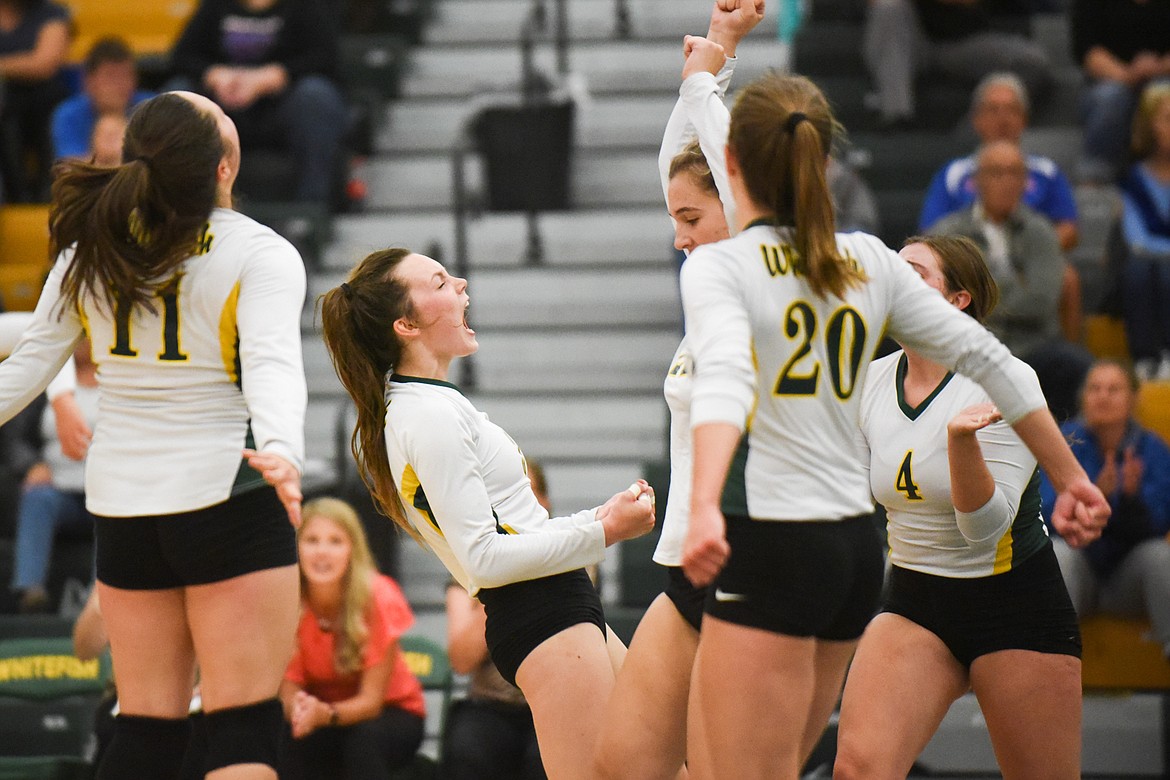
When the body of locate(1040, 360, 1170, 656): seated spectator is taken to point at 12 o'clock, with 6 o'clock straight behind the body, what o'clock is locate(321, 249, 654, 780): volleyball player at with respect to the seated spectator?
The volleyball player is roughly at 1 o'clock from the seated spectator.

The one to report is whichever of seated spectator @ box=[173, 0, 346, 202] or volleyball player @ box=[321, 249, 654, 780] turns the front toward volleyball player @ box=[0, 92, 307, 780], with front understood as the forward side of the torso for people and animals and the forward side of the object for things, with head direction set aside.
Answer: the seated spectator

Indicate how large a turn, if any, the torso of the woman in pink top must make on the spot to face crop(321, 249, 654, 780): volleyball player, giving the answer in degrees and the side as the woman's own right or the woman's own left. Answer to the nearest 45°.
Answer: approximately 45° to the woman's own left

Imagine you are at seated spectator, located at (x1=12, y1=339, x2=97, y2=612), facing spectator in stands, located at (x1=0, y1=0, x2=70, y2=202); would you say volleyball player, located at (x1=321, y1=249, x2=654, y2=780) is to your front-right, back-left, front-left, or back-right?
back-right

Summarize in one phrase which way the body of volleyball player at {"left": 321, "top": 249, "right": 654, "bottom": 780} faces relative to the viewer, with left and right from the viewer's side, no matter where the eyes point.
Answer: facing to the right of the viewer

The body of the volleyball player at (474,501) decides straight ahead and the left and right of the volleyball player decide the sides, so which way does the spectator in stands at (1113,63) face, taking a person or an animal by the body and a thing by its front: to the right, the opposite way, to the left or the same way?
to the right

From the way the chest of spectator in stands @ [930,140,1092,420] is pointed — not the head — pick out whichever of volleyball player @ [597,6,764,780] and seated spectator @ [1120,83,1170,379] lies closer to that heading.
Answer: the volleyball player

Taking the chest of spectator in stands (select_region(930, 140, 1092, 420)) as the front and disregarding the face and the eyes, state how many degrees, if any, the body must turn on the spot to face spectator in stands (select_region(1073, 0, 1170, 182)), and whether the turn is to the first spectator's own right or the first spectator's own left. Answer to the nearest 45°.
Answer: approximately 180°

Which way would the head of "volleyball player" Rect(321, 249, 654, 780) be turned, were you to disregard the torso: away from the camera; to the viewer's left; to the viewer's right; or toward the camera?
to the viewer's right

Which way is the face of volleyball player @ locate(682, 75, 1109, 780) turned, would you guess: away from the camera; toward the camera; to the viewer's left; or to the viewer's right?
away from the camera

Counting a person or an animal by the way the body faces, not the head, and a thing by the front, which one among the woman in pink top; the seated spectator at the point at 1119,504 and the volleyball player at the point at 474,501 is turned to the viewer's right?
the volleyball player

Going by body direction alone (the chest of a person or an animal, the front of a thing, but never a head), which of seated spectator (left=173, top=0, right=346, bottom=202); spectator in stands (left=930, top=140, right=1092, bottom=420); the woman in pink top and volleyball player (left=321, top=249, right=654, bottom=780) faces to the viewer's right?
the volleyball player
